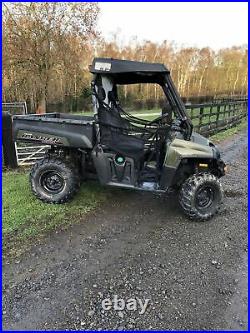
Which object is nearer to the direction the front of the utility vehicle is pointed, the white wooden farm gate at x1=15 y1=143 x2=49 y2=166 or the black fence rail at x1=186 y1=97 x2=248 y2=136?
the black fence rail

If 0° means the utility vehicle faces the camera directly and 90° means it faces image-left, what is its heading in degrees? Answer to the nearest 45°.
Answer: approximately 270°

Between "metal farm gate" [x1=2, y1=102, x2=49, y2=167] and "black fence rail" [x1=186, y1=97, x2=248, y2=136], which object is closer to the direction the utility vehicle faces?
the black fence rail

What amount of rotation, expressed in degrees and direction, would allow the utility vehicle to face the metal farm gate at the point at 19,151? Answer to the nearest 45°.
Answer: approximately 135° to its left
